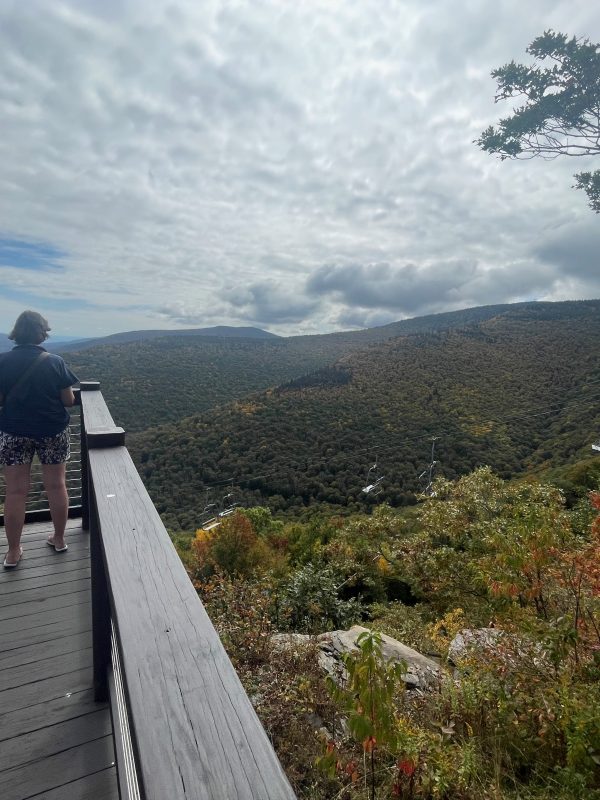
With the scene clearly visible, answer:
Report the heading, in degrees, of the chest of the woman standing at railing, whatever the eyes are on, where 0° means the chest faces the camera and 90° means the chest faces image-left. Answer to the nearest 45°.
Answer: approximately 180°

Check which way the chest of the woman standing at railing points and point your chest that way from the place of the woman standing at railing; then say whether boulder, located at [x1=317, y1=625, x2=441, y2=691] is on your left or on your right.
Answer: on your right

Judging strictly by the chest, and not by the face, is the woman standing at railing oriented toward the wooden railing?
no
